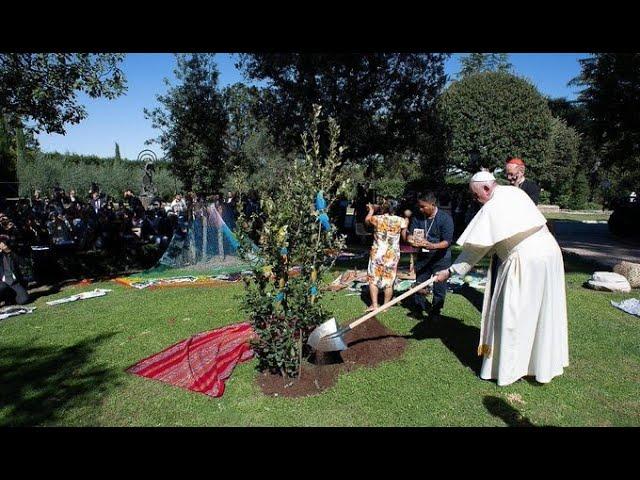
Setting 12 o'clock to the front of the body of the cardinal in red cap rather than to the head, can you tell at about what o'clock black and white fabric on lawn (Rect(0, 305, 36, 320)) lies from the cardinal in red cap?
The black and white fabric on lawn is roughly at 1 o'clock from the cardinal in red cap.

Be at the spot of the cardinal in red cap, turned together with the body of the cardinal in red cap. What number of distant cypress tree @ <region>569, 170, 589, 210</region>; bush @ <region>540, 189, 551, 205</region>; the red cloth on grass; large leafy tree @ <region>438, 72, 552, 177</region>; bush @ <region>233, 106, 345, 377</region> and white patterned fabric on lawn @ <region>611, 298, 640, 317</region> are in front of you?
2

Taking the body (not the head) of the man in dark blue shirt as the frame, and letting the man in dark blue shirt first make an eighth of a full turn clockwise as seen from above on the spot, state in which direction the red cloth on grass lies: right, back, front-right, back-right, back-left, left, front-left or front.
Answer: front-left

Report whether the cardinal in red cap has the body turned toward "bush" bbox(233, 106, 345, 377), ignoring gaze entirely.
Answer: yes

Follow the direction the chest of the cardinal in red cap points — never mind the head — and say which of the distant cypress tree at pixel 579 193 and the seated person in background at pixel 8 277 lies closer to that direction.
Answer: the seated person in background

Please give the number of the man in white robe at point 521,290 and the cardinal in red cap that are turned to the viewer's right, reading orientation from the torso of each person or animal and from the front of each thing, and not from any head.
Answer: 0

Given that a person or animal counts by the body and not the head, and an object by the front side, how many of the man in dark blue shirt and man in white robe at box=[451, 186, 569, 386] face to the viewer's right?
0

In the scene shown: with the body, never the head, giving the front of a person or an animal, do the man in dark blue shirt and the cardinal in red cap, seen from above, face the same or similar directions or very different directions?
same or similar directions

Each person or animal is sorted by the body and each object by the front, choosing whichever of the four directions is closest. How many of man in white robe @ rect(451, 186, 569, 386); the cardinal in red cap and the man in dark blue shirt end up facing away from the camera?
0

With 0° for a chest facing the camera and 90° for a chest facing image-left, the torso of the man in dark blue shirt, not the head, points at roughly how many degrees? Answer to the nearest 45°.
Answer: approximately 45°

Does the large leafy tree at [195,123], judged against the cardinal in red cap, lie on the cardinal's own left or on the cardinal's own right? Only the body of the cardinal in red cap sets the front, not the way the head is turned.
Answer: on the cardinal's own right

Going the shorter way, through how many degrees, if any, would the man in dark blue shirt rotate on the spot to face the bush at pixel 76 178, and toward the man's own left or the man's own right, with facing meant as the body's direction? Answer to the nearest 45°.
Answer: approximately 90° to the man's own right

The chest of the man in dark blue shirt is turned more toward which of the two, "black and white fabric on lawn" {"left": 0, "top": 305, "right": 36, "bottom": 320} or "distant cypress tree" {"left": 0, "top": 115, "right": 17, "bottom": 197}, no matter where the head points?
the black and white fabric on lawn

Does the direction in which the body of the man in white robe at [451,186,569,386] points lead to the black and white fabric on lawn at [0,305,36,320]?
yes

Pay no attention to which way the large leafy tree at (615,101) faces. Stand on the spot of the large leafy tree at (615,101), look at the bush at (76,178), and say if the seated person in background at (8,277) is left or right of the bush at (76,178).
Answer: left

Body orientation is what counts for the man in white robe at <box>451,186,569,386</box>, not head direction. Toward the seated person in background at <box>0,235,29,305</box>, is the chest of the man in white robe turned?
yes

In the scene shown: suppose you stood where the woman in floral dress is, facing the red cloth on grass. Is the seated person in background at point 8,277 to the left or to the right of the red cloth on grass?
right

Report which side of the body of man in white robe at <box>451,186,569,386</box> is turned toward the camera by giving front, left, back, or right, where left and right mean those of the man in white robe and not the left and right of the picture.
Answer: left

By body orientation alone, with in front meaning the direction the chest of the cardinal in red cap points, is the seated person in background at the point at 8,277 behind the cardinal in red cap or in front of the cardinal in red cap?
in front
